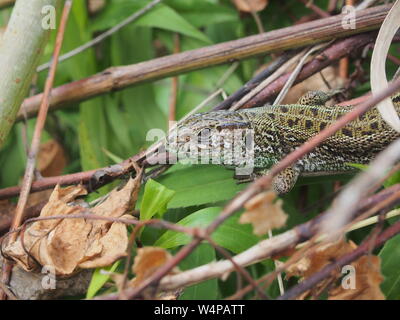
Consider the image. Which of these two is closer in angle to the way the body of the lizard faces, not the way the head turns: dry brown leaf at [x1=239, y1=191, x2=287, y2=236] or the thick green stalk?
the thick green stalk

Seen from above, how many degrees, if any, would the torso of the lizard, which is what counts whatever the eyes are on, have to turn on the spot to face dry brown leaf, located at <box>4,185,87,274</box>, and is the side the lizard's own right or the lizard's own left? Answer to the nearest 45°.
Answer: approximately 45° to the lizard's own left

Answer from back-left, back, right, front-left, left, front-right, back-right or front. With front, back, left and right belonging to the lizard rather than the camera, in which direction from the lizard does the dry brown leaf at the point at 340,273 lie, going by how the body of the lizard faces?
left

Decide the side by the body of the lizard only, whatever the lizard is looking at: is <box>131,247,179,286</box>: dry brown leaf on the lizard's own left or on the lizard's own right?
on the lizard's own left

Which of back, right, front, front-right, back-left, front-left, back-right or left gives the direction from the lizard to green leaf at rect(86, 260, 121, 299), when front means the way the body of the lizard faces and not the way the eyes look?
front-left

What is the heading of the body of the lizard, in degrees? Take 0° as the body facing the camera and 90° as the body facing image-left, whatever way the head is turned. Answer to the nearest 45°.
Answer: approximately 90°

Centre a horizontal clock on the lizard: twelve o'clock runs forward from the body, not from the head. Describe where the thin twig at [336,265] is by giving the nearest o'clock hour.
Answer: The thin twig is roughly at 9 o'clock from the lizard.

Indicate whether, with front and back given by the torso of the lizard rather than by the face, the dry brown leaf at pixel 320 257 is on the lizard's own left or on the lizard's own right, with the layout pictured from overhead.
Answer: on the lizard's own left
